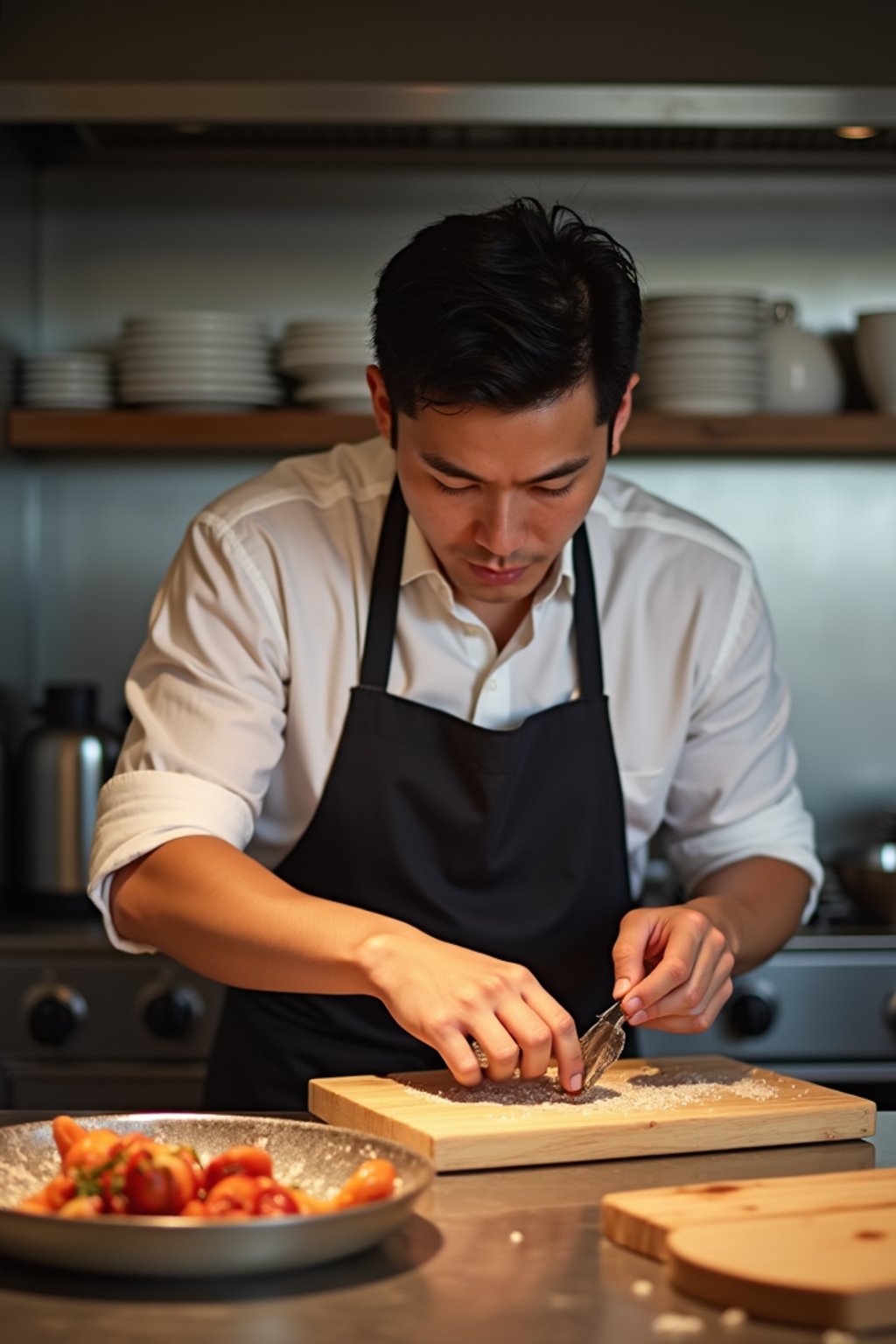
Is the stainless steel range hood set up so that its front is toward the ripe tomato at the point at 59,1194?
yes

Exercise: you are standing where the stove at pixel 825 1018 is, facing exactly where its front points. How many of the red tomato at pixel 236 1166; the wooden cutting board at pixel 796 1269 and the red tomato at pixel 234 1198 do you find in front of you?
3

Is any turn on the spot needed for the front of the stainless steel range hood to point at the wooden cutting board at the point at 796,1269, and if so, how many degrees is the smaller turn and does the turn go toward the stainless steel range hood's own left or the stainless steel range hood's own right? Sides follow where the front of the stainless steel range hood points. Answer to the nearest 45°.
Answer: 0° — it already faces it

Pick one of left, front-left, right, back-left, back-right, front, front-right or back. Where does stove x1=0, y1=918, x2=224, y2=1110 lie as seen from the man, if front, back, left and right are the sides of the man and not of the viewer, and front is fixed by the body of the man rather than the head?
back-right

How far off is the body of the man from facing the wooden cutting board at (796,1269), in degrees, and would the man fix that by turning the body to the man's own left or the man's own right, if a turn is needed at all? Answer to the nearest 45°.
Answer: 0° — they already face it

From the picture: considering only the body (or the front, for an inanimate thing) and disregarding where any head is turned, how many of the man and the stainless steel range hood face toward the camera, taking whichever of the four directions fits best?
2
